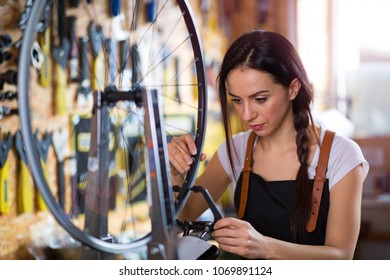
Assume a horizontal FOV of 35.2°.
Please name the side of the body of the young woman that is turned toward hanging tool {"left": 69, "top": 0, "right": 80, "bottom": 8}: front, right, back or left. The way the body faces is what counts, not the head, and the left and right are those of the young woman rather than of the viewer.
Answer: right

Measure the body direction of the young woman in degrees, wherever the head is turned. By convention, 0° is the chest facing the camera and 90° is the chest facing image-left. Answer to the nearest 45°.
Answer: approximately 45°

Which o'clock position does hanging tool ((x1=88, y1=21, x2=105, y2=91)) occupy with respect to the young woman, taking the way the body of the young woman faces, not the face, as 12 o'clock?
The hanging tool is roughly at 3 o'clock from the young woman.

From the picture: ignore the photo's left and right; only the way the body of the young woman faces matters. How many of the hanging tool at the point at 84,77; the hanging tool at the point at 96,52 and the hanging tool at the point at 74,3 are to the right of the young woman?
3

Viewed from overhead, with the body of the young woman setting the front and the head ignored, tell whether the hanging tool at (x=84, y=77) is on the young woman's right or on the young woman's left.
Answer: on the young woman's right
